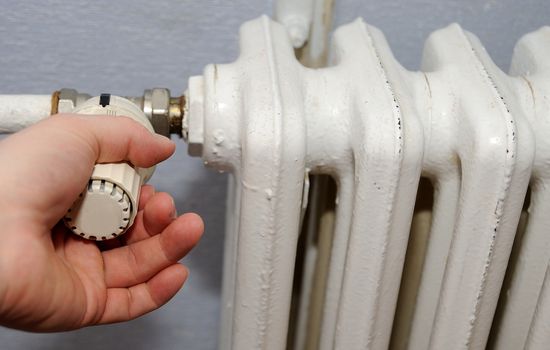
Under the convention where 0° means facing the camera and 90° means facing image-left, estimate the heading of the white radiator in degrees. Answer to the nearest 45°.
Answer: approximately 0°
